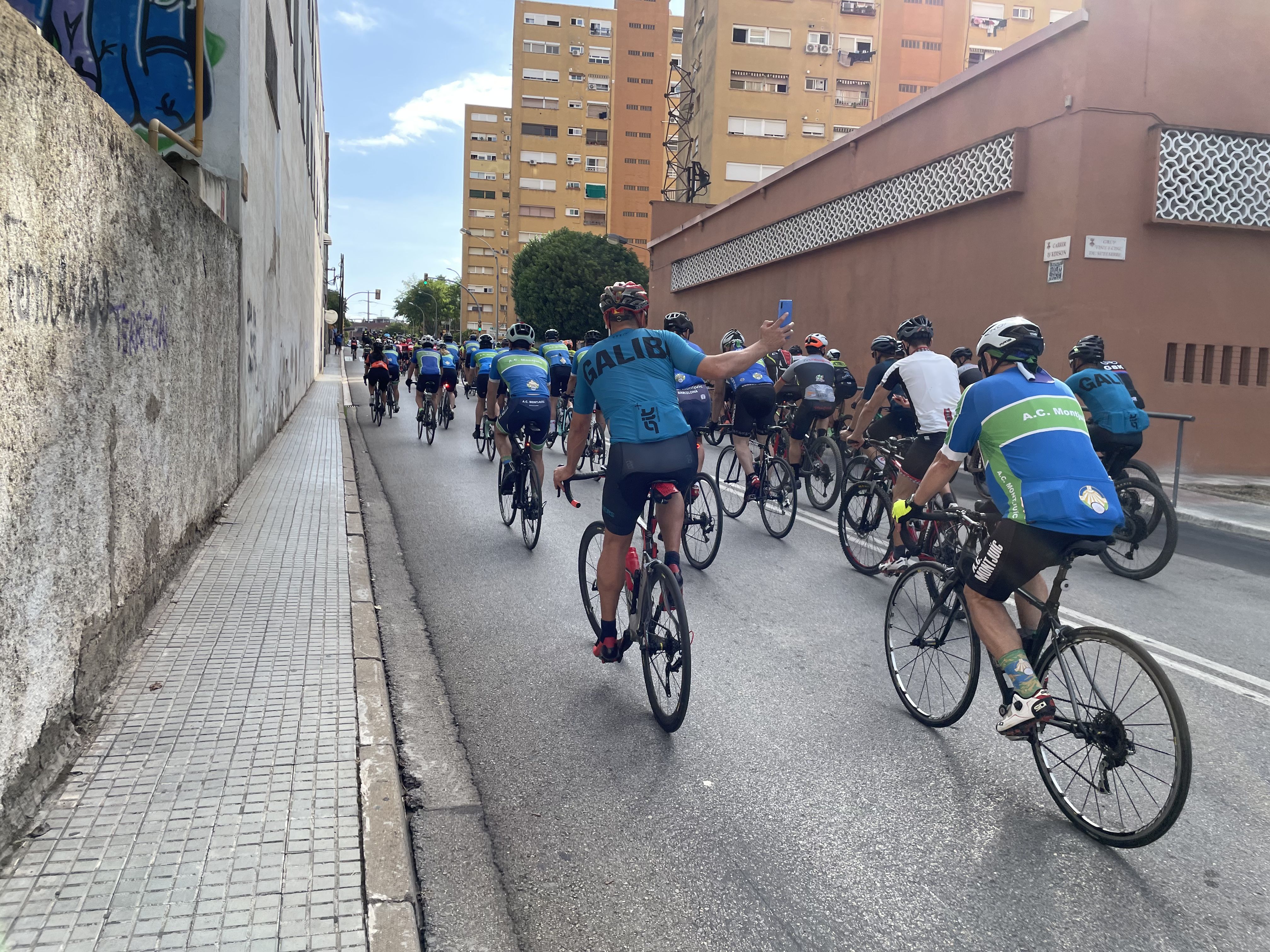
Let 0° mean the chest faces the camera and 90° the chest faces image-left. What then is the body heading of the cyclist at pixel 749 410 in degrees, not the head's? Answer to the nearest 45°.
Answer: approximately 135°

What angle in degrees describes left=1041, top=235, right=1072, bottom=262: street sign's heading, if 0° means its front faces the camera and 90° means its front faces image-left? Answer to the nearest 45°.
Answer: approximately 45°

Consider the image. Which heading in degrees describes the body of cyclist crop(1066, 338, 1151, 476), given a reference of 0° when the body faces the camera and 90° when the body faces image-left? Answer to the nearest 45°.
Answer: approximately 135°

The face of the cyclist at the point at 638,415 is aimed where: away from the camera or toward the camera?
away from the camera

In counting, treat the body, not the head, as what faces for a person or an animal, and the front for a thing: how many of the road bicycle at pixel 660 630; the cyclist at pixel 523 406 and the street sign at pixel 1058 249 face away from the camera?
2

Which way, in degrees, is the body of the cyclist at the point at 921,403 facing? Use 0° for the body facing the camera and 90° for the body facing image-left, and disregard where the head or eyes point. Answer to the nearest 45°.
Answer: approximately 135°

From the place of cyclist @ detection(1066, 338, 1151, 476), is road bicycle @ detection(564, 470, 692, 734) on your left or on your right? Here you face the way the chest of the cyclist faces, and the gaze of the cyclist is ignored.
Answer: on your left

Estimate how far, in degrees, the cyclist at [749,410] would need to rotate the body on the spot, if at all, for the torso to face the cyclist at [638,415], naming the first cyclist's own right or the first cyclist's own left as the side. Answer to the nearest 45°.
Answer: approximately 135° to the first cyclist's own left

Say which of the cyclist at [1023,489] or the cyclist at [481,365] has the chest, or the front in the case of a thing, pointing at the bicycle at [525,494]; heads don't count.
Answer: the cyclist at [1023,489]

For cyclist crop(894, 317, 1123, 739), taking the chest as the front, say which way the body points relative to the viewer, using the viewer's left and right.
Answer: facing away from the viewer and to the left of the viewer

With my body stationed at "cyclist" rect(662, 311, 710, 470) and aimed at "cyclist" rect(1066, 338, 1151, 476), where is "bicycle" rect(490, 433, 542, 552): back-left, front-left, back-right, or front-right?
back-right

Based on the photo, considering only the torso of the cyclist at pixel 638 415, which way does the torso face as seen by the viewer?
away from the camera

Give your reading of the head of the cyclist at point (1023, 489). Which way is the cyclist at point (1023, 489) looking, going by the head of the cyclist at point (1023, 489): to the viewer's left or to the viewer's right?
to the viewer's left

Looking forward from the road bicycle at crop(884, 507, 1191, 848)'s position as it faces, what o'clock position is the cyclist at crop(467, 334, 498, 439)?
The cyclist is roughly at 12 o'clock from the road bicycle.

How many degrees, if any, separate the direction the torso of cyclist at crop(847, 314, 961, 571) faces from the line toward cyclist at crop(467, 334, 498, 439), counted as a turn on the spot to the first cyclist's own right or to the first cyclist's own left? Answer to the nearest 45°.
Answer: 0° — they already face them

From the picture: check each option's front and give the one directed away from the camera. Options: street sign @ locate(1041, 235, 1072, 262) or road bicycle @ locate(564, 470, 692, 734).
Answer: the road bicycle
